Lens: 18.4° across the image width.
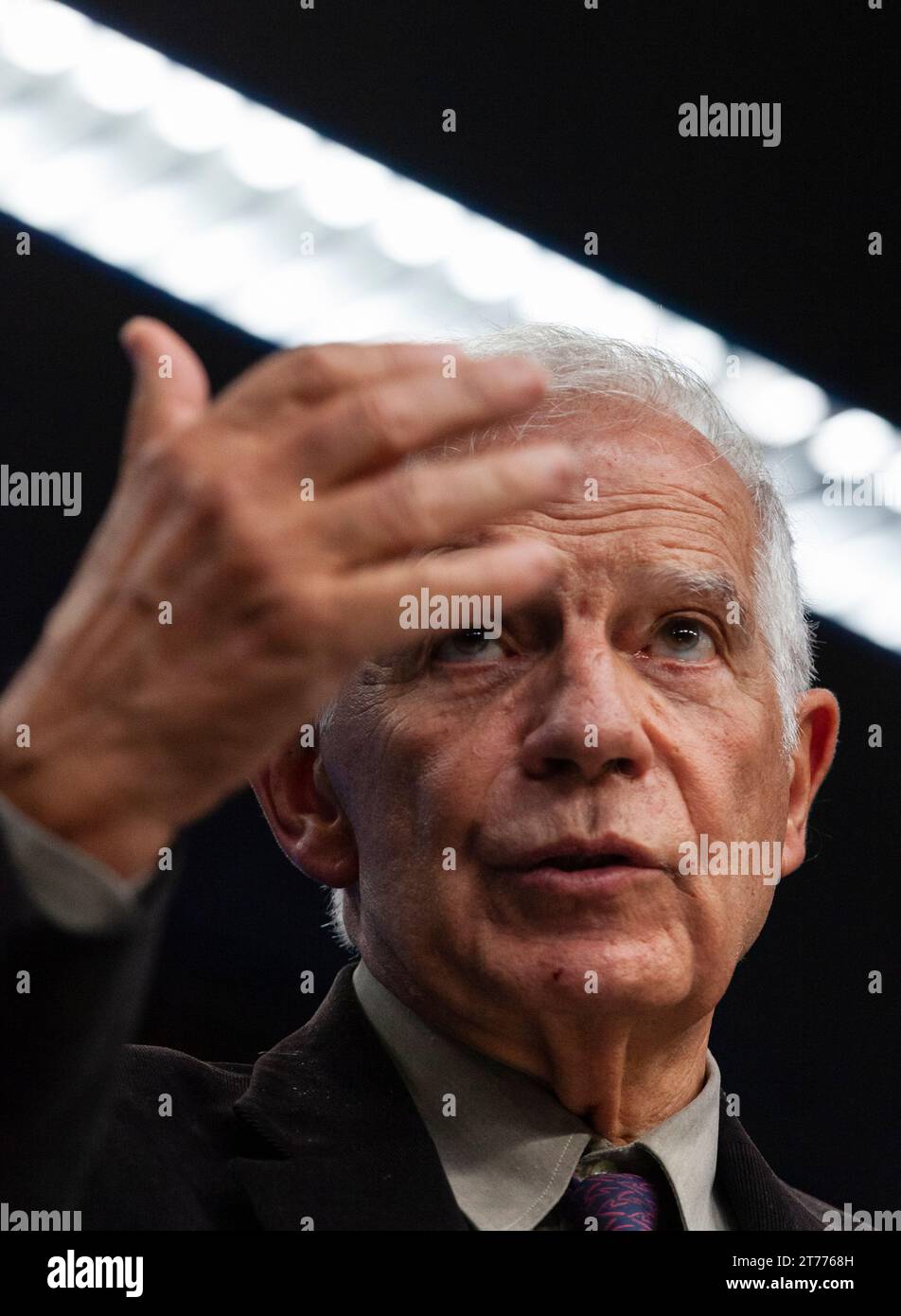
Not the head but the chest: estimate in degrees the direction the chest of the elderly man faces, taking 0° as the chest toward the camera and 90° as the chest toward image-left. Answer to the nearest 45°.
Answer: approximately 315°

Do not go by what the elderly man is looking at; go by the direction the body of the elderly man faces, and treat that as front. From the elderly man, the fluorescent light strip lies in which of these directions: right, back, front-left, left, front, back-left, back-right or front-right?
back-left
